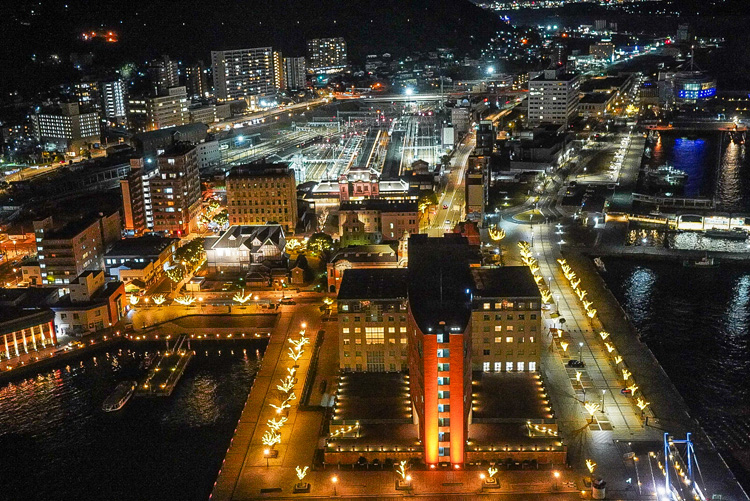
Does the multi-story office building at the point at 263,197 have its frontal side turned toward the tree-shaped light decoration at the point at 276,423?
yes

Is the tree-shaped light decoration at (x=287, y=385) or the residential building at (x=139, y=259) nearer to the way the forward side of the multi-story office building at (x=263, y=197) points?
the tree-shaped light decoration

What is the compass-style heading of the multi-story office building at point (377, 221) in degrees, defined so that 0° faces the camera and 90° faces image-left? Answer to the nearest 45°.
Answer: approximately 0°

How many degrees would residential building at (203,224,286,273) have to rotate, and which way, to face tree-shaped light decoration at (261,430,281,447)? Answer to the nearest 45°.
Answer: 0° — it already faces it

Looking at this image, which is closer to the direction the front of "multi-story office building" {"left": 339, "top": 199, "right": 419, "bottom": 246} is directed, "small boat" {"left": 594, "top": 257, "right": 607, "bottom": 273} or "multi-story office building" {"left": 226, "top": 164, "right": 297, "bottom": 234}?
the small boat

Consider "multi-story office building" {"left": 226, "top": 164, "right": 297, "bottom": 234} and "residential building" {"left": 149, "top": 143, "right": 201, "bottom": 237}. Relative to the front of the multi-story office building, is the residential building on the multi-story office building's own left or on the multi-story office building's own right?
on the multi-story office building's own right

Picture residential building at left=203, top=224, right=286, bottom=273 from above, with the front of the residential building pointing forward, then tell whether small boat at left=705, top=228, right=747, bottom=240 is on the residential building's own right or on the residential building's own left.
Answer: on the residential building's own left

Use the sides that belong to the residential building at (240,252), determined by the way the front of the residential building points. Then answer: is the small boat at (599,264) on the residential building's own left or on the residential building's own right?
on the residential building's own left

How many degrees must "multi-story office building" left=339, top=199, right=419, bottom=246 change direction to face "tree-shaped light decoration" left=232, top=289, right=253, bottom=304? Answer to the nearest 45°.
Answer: approximately 45° to its right
